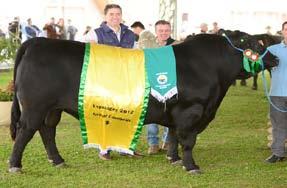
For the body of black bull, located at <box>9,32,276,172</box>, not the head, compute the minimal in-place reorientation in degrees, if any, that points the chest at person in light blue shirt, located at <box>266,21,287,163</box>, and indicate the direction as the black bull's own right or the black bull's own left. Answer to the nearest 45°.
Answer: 0° — it already faces them

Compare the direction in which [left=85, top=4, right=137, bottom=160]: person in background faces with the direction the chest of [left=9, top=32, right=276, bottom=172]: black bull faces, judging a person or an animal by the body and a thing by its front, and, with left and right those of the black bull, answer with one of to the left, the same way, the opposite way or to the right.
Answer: to the right

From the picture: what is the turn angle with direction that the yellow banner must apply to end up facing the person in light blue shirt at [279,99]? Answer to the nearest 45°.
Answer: approximately 90° to its left

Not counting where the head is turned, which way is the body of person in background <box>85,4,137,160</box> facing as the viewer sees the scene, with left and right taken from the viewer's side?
facing the viewer

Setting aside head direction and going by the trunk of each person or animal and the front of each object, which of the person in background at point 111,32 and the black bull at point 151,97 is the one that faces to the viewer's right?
the black bull

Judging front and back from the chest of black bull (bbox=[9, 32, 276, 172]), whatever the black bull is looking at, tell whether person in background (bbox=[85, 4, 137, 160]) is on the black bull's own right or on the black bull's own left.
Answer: on the black bull's own left

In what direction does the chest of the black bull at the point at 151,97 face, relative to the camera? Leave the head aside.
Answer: to the viewer's right

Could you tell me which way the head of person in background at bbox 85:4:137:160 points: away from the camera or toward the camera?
toward the camera

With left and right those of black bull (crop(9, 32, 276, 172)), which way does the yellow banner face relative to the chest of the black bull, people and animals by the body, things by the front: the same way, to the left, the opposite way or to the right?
to the right
